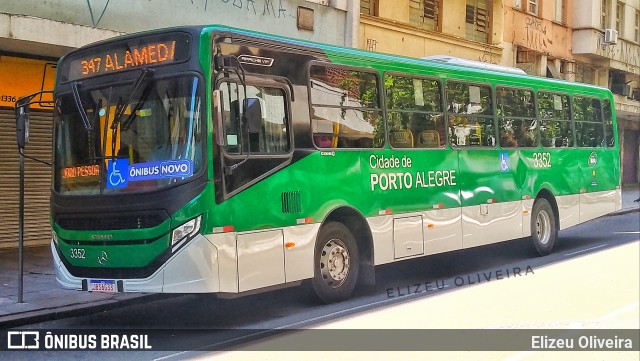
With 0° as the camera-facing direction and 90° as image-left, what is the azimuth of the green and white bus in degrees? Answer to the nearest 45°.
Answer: approximately 45°
